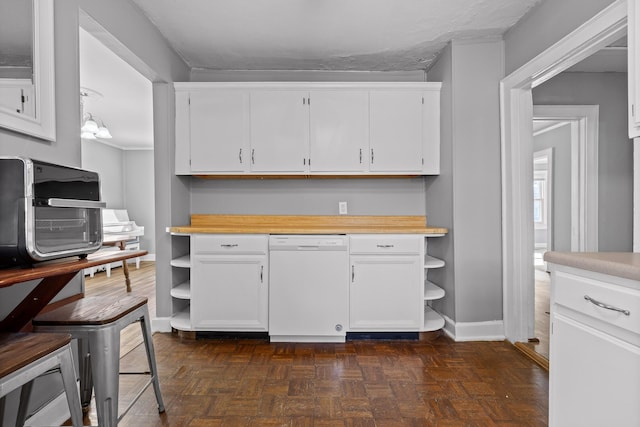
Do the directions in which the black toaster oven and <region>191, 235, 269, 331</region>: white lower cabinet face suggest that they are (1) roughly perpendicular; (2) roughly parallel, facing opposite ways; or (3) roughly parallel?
roughly perpendicular

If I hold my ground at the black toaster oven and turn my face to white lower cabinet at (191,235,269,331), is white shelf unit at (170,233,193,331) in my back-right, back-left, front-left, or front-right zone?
front-left

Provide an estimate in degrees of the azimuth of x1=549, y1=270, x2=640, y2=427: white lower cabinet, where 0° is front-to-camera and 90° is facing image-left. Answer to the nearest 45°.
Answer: approximately 45°

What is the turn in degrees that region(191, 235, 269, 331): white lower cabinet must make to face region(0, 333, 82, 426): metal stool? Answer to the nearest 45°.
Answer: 0° — it already faces it

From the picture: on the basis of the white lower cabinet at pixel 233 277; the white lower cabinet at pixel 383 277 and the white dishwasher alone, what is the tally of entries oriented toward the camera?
3

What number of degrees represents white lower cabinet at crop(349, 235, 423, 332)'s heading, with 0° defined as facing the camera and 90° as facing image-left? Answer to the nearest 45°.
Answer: approximately 0°

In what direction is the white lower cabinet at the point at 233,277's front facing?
toward the camera

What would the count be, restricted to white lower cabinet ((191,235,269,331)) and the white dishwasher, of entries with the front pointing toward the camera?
2

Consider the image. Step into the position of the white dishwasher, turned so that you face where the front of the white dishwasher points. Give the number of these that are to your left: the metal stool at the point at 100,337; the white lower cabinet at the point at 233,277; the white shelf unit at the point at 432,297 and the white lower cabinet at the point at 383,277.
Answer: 2

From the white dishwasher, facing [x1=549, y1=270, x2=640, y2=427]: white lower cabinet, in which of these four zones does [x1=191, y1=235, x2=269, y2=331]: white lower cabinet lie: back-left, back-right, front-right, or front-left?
back-right

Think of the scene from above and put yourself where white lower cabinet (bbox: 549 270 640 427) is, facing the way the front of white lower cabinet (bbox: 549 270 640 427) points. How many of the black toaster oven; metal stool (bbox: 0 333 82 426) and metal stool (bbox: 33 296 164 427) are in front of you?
3

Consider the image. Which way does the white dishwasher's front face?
toward the camera

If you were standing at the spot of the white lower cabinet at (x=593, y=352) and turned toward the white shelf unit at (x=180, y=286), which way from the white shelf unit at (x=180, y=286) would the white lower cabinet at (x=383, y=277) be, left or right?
right

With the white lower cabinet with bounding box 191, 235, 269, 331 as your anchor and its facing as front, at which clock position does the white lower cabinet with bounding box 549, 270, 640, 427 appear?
the white lower cabinet with bounding box 549, 270, 640, 427 is roughly at 11 o'clock from the white lower cabinet with bounding box 191, 235, 269, 331.

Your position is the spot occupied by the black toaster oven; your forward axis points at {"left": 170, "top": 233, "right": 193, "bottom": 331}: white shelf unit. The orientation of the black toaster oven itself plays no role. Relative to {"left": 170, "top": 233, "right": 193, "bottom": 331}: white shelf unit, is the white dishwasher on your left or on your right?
right

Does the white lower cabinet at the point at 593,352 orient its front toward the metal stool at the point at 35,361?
yes

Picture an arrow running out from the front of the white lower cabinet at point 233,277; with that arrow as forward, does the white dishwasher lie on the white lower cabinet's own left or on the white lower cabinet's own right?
on the white lower cabinet's own left
